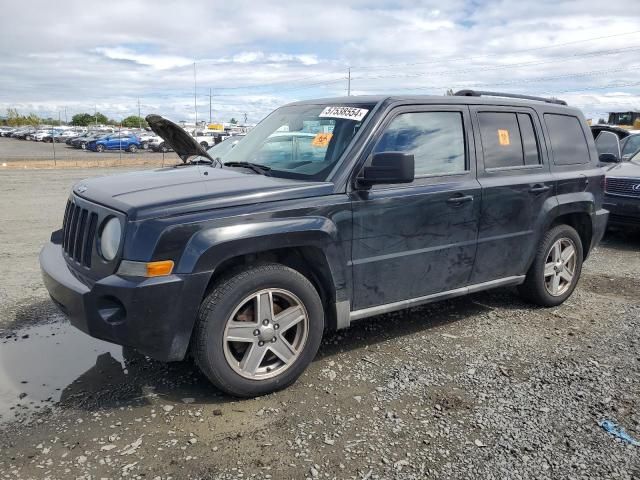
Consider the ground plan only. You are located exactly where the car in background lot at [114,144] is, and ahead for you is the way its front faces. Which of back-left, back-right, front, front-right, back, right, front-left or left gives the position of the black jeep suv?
left

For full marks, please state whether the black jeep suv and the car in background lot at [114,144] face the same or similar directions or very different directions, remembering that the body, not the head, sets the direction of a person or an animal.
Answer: same or similar directions

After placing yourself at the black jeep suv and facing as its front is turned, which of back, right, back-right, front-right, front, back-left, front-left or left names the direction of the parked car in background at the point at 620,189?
back

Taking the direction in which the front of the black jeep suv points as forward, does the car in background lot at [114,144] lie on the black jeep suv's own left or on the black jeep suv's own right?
on the black jeep suv's own right

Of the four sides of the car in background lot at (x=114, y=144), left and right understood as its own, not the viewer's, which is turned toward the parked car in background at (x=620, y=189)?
left

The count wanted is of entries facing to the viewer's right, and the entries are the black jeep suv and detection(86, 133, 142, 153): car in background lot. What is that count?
0

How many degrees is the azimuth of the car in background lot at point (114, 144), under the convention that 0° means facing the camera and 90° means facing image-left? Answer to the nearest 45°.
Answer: approximately 90°

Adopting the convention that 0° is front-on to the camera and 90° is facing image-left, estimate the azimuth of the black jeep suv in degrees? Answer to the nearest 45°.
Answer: approximately 45°
